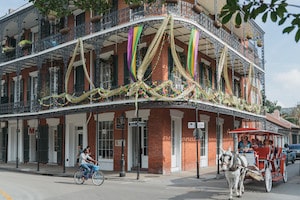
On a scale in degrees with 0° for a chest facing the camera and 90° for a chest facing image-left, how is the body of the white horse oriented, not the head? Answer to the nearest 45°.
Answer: approximately 45°

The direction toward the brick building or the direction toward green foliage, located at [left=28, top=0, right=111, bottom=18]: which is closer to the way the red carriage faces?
the green foliage

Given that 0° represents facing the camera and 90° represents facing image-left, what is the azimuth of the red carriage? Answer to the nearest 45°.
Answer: approximately 45°

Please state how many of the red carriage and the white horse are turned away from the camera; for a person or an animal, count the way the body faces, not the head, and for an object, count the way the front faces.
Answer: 0

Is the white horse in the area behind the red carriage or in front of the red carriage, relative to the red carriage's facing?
in front

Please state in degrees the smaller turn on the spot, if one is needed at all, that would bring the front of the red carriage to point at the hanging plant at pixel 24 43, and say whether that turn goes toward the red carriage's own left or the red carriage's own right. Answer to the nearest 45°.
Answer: approximately 90° to the red carriage's own right
